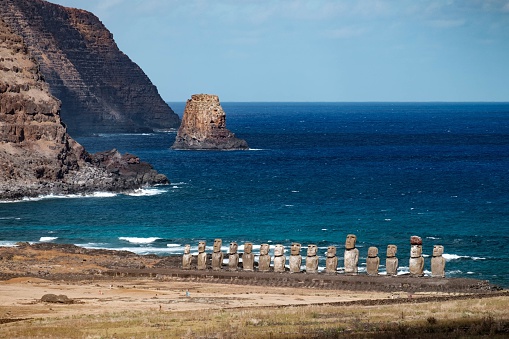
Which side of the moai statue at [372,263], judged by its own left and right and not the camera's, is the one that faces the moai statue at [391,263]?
left

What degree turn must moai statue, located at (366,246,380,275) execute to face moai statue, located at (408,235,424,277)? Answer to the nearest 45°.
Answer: approximately 90° to its left

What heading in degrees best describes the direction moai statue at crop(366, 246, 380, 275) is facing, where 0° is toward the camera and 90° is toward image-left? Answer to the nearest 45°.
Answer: approximately 0°
